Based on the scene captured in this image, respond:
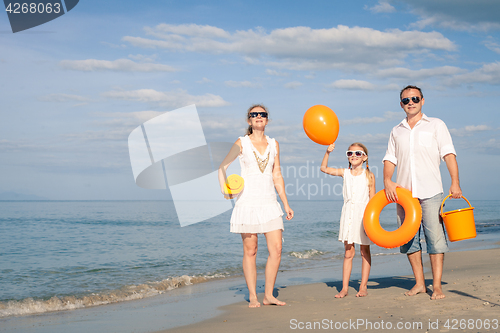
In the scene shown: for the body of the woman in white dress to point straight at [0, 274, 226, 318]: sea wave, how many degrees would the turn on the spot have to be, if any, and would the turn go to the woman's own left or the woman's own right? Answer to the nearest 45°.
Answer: approximately 135° to the woman's own right

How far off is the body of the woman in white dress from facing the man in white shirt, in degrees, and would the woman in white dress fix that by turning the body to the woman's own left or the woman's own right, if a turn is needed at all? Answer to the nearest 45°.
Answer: approximately 90° to the woman's own left

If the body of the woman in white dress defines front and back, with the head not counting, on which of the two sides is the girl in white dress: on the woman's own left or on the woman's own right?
on the woman's own left

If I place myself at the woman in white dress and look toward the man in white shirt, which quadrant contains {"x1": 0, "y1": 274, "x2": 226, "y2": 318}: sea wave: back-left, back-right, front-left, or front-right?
back-left

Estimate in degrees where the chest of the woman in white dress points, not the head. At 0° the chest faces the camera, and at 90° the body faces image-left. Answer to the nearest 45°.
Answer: approximately 0°
